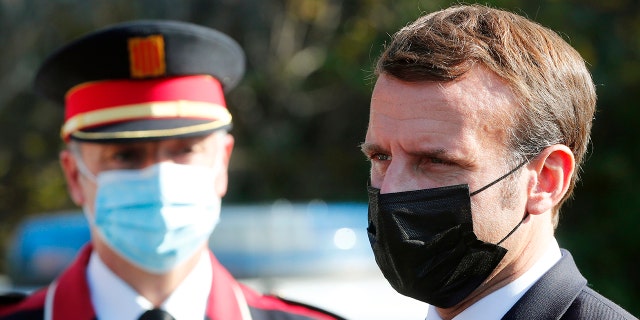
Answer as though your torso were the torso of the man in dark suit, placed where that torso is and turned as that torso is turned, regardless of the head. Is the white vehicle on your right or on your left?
on your right

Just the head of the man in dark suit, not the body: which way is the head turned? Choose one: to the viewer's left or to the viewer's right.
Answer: to the viewer's left

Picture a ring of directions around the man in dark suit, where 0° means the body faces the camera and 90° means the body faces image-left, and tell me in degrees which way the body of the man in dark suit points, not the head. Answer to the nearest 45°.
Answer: approximately 45°

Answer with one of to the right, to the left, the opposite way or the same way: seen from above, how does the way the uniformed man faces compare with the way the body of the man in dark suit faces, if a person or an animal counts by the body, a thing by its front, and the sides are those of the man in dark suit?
to the left

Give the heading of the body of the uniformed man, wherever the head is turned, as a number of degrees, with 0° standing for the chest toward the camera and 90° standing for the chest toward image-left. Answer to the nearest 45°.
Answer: approximately 0°

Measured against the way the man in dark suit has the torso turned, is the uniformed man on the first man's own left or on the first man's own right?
on the first man's own right

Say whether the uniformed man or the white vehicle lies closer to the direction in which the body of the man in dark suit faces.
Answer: the uniformed man

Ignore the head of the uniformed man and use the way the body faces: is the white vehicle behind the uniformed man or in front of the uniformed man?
behind

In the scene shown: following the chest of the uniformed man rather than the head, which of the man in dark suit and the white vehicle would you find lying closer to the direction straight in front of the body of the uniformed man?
the man in dark suit
